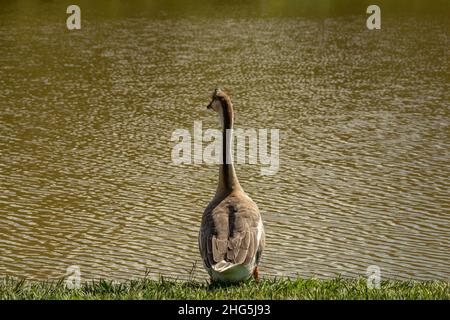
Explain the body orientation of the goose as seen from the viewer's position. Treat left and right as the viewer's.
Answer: facing away from the viewer
